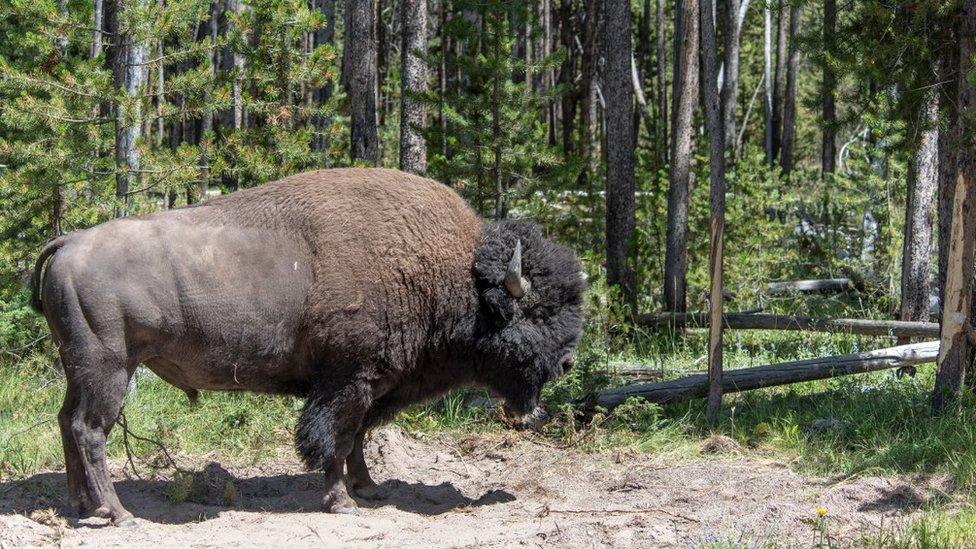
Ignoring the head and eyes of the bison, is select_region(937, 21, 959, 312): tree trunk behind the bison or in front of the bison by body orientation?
in front

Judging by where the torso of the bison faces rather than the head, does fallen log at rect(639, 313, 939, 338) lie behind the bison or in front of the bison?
in front

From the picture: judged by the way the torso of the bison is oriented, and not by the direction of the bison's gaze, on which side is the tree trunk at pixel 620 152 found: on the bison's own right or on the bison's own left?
on the bison's own left

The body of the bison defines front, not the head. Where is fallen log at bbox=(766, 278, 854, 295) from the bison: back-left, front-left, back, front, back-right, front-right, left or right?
front-left

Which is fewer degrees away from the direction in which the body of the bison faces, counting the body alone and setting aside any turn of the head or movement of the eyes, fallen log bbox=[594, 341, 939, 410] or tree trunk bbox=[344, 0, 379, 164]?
the fallen log

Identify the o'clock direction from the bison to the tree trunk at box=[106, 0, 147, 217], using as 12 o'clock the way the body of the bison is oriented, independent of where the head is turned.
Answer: The tree trunk is roughly at 8 o'clock from the bison.

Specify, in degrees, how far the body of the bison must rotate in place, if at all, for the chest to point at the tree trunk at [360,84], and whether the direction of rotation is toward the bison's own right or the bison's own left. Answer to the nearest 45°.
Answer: approximately 90° to the bison's own left

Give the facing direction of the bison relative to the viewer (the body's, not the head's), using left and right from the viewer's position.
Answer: facing to the right of the viewer

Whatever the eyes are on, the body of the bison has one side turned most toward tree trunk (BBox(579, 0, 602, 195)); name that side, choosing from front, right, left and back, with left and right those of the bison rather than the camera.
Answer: left
